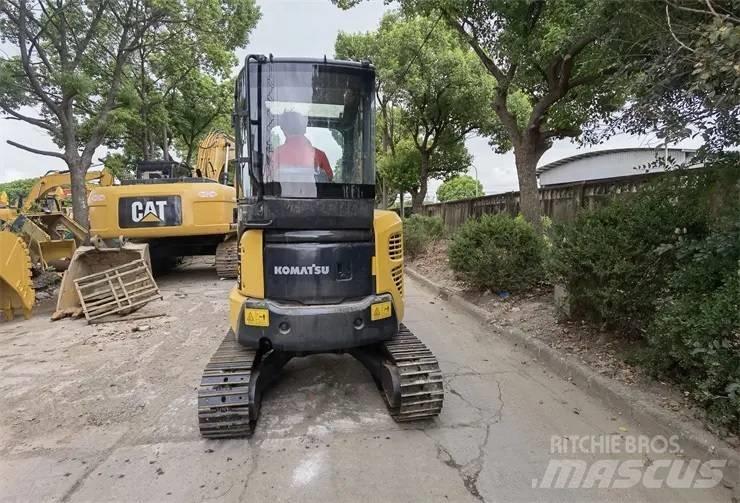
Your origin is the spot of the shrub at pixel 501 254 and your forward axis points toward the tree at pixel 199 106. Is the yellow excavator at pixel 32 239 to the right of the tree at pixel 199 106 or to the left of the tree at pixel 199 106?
left

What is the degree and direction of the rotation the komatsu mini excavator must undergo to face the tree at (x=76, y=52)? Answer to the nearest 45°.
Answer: approximately 45° to its left

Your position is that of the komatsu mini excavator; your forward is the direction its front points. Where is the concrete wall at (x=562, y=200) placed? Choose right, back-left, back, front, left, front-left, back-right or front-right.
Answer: front-right

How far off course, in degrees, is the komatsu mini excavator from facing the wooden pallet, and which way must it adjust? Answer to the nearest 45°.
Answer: approximately 45° to its left

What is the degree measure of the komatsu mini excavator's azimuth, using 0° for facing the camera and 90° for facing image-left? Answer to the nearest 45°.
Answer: approximately 180°

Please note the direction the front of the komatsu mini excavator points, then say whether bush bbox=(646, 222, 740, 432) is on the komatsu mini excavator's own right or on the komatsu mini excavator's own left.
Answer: on the komatsu mini excavator's own right
